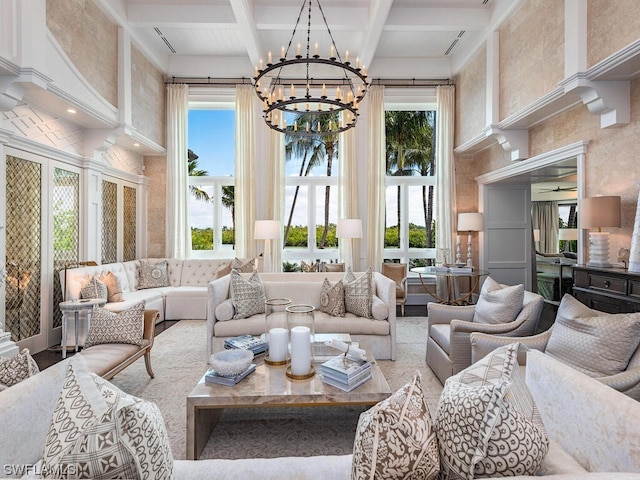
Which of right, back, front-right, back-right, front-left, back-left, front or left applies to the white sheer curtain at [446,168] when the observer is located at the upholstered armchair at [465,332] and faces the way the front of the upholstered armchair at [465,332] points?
right

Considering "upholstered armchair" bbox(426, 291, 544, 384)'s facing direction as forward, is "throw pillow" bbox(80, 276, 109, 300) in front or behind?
in front

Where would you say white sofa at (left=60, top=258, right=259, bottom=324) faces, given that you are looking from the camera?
facing the viewer and to the right of the viewer

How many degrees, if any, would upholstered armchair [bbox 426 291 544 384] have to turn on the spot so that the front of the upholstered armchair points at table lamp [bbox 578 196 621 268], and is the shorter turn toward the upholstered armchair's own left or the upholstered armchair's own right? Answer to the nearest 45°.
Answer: approximately 135° to the upholstered armchair's own right

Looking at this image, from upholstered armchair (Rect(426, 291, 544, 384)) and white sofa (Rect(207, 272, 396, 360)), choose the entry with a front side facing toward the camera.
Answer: the white sofa

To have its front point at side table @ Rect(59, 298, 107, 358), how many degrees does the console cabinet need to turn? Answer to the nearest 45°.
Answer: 0° — it already faces it

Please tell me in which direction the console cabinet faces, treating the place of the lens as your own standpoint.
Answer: facing the viewer and to the left of the viewer

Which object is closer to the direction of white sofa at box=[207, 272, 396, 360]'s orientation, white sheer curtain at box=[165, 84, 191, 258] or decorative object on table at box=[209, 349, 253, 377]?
the decorative object on table

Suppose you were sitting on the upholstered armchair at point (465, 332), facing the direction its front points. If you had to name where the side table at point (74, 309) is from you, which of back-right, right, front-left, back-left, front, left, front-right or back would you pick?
front

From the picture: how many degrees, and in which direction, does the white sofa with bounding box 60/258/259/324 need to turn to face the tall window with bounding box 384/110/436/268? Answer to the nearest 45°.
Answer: approximately 45° to its left

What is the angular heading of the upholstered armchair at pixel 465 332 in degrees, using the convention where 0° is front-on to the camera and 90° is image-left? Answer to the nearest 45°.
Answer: approximately 90°

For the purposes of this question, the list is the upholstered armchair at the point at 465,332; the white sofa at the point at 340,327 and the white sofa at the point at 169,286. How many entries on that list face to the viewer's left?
1

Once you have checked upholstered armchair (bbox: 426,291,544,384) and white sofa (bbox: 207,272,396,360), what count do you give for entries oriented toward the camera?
1

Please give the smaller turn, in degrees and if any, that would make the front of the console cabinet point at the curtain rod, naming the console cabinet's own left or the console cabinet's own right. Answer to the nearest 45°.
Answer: approximately 90° to the console cabinet's own right

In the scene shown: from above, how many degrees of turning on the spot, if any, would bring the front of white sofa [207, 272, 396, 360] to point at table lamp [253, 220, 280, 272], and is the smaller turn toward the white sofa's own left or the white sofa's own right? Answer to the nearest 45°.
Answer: approximately 135° to the white sofa's own right

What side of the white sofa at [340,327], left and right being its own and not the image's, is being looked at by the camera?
front

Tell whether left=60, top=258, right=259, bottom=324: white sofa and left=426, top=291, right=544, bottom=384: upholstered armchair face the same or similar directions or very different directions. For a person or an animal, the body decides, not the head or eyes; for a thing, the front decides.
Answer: very different directions

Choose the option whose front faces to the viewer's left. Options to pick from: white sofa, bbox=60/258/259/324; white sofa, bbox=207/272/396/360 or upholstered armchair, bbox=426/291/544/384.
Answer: the upholstered armchair
